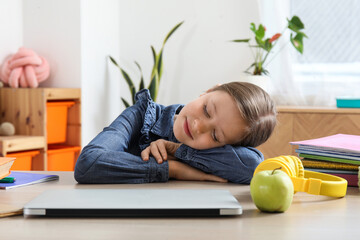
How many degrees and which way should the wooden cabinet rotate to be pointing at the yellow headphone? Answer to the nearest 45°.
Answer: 0° — it already faces it

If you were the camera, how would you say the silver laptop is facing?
facing away from the viewer

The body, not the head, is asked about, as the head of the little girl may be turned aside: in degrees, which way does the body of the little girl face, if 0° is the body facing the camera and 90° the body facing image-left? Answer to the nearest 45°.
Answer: approximately 0°

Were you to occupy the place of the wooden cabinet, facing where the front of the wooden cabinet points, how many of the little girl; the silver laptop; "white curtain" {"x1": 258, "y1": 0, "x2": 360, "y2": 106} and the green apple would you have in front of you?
3

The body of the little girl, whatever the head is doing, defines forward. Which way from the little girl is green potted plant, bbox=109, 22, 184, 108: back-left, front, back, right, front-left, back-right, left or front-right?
back

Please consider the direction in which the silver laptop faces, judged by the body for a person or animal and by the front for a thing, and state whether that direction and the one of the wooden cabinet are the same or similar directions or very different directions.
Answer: very different directions

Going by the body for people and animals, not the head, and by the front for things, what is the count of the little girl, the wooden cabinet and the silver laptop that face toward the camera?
2

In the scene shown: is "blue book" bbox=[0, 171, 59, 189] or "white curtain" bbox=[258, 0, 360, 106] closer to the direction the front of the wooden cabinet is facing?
the blue book

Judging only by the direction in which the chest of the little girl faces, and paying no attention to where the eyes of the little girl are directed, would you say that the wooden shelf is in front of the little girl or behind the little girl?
behind

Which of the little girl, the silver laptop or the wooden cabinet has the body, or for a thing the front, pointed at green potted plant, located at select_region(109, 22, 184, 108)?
the silver laptop

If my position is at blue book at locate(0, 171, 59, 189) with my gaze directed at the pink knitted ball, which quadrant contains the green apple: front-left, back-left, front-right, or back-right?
back-right

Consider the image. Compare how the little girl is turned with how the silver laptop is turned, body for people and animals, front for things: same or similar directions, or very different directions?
very different directions

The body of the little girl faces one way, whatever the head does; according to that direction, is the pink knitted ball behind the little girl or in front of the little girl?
behind
